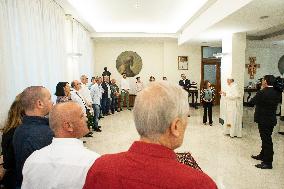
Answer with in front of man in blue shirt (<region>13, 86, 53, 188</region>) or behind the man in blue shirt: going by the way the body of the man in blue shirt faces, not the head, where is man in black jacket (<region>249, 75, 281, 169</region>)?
in front

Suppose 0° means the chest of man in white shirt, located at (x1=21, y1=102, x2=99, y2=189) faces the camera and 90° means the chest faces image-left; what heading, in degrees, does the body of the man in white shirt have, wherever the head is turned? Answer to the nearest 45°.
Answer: approximately 225°

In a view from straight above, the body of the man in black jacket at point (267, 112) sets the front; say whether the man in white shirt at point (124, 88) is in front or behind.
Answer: in front

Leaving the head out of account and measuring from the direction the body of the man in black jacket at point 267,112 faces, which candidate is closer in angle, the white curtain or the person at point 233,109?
the person

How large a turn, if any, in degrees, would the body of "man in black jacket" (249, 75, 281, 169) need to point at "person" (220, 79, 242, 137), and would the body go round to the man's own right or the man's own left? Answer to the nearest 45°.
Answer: approximately 45° to the man's own right

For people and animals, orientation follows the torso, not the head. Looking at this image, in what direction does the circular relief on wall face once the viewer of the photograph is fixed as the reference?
facing the viewer

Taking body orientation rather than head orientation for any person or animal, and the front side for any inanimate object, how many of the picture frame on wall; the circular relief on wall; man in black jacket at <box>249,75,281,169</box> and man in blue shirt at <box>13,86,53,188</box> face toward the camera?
2

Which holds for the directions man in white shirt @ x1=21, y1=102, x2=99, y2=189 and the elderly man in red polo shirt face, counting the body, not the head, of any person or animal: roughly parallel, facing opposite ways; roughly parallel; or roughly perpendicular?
roughly parallel

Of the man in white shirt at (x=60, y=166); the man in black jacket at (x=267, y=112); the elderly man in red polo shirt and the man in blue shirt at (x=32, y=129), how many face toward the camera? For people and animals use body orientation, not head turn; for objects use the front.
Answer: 0

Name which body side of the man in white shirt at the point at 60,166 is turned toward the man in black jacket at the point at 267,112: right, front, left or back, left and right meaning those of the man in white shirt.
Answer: front

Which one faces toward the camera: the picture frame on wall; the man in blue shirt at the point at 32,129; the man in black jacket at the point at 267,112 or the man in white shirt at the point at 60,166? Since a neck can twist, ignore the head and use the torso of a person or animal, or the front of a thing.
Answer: the picture frame on wall

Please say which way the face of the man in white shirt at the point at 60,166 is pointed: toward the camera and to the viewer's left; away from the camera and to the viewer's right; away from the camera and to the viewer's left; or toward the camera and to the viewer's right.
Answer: away from the camera and to the viewer's right

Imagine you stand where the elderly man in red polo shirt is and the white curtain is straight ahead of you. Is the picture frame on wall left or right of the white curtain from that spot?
right

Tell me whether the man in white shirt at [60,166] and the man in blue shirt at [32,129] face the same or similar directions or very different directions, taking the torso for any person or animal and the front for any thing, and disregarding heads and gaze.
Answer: same or similar directions

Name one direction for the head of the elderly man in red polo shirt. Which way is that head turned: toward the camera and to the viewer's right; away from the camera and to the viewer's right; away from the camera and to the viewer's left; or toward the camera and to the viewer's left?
away from the camera and to the viewer's right

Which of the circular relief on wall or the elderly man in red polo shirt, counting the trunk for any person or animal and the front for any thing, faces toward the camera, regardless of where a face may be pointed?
the circular relief on wall
